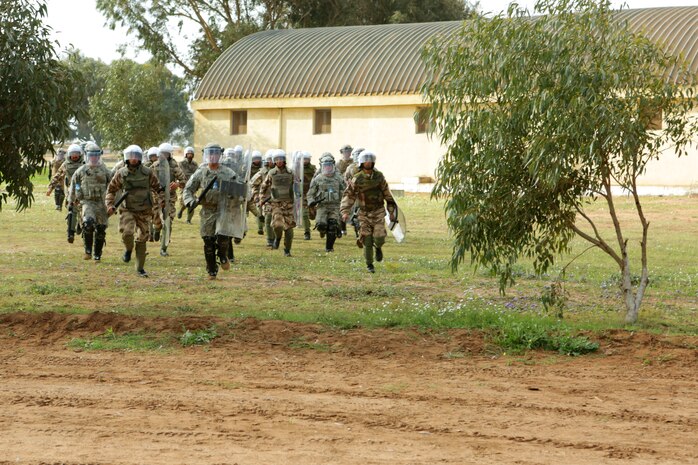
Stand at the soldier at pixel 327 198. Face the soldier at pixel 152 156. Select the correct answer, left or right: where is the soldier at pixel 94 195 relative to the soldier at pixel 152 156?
left

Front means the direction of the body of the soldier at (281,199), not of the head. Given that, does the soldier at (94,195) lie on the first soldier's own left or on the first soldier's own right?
on the first soldier's own right

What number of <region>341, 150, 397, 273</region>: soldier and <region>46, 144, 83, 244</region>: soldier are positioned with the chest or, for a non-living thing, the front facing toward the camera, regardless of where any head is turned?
2

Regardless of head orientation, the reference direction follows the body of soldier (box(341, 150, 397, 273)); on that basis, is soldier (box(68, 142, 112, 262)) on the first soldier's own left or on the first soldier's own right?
on the first soldier's own right
